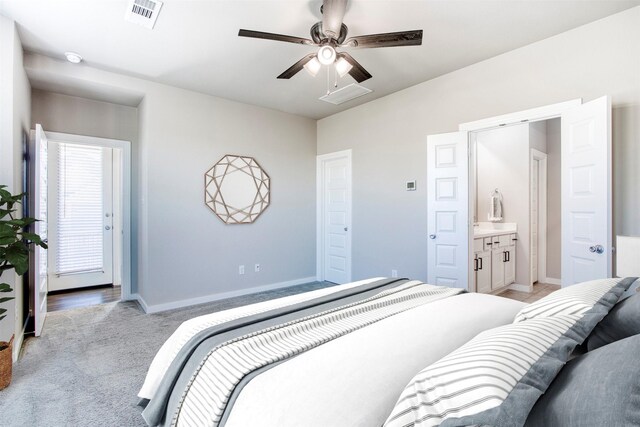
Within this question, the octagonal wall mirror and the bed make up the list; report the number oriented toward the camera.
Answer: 1

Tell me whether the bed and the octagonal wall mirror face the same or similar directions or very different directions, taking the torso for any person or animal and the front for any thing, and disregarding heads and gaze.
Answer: very different directions

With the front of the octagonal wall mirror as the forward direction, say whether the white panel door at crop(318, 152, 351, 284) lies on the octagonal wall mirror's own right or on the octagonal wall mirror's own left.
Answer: on the octagonal wall mirror's own left

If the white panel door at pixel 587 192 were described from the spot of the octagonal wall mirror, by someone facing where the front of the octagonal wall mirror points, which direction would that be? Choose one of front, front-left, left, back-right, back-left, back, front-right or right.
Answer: front-left

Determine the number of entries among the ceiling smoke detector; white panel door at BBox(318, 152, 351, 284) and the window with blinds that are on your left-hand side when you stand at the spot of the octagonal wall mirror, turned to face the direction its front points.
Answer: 1

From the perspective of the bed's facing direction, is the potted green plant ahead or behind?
ahead

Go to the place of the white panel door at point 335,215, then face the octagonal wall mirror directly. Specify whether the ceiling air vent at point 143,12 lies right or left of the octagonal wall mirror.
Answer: left

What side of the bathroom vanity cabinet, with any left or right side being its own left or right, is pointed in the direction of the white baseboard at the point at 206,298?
right

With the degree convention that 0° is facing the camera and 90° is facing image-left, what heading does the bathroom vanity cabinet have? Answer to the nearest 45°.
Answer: approximately 315°

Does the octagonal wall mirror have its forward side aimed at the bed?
yes

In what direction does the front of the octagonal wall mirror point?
toward the camera

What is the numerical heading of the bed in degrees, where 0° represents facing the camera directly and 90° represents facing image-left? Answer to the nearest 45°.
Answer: approximately 135°

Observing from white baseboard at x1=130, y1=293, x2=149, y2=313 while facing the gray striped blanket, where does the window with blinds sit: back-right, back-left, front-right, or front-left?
back-right

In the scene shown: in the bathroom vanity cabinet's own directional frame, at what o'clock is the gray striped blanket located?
The gray striped blanket is roughly at 2 o'clock from the bathroom vanity cabinet.

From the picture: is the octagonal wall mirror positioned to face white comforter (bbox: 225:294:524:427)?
yes
